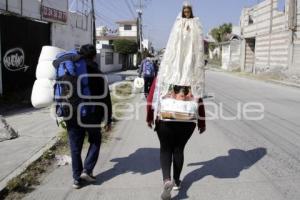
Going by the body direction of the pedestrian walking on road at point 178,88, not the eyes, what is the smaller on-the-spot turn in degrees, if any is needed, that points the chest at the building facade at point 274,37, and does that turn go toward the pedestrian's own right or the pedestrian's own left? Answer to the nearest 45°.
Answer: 0° — they already face it

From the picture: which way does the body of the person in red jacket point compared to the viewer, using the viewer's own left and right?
facing away from the viewer

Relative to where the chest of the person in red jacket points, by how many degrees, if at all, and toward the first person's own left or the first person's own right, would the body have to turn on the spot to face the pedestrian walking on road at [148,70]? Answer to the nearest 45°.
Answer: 0° — they already face them

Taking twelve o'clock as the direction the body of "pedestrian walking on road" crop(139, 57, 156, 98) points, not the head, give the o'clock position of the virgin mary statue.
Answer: The virgin mary statue is roughly at 6 o'clock from the pedestrian walking on road.

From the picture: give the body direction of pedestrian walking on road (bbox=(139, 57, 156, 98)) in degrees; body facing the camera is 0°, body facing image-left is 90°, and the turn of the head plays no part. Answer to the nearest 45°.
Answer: approximately 180°

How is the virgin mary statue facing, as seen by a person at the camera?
facing the viewer

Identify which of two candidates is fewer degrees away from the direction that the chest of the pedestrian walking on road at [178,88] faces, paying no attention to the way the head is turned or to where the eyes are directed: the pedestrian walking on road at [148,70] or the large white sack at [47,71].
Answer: the pedestrian walking on road

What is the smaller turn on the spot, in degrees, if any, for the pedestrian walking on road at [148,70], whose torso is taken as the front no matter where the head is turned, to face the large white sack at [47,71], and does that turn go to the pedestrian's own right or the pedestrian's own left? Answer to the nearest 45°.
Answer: approximately 180°

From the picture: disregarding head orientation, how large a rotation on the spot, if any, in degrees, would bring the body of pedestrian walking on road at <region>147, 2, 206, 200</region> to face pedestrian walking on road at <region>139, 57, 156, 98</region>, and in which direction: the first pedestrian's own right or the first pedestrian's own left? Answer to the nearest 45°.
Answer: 0° — they already face them
